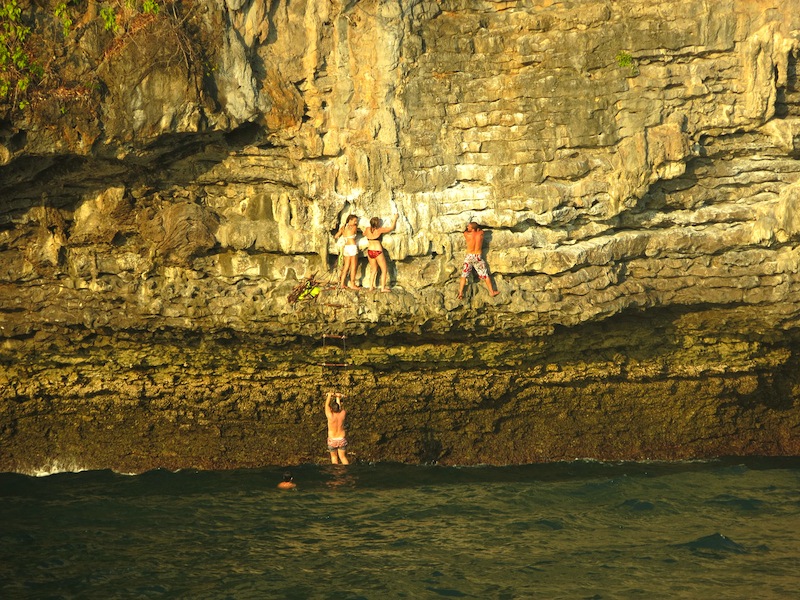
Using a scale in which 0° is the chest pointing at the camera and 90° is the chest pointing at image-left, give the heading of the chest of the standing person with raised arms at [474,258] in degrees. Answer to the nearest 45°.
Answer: approximately 180°

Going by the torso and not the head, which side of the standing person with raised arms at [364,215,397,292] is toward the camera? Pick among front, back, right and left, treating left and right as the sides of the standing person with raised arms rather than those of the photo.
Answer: back

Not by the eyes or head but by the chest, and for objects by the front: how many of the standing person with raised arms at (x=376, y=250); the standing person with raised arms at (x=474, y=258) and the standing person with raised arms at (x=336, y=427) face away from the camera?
3

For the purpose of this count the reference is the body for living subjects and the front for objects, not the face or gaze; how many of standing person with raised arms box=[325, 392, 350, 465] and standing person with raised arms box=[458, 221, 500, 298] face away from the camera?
2

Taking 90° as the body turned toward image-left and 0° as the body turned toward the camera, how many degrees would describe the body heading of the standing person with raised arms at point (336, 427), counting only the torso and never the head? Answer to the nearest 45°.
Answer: approximately 180°

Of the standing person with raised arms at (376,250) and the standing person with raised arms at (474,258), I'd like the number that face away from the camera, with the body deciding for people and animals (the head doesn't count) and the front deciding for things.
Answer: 2

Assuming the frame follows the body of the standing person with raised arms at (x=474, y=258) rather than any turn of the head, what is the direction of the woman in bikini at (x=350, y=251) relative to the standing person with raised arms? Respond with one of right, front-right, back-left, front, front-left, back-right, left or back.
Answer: left
